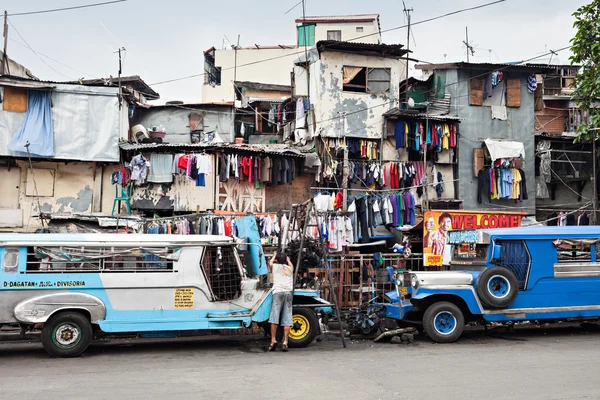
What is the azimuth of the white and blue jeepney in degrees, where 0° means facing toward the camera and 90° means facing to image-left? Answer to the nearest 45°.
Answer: approximately 270°

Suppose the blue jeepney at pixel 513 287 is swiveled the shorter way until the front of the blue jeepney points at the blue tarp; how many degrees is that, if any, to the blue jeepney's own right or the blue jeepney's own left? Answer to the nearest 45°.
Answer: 0° — it already faces it

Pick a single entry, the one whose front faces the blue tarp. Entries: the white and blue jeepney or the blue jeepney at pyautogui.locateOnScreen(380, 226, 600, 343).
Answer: the blue jeepney

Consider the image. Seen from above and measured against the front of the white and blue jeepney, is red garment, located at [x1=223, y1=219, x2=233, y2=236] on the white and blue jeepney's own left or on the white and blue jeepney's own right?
on the white and blue jeepney's own left

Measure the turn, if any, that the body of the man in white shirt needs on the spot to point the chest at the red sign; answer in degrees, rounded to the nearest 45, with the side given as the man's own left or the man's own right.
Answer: approximately 45° to the man's own right

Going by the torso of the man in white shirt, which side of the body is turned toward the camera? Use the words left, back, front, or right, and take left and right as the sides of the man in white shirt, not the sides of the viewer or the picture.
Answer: back

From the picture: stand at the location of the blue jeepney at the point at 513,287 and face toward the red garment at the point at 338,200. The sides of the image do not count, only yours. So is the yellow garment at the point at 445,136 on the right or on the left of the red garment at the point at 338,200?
right

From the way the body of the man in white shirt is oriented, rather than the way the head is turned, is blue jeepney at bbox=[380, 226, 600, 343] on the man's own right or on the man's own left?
on the man's own right

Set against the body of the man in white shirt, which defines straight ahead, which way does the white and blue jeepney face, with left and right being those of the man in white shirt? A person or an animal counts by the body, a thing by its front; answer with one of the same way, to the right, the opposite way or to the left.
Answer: to the right

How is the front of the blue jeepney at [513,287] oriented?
to the viewer's left
